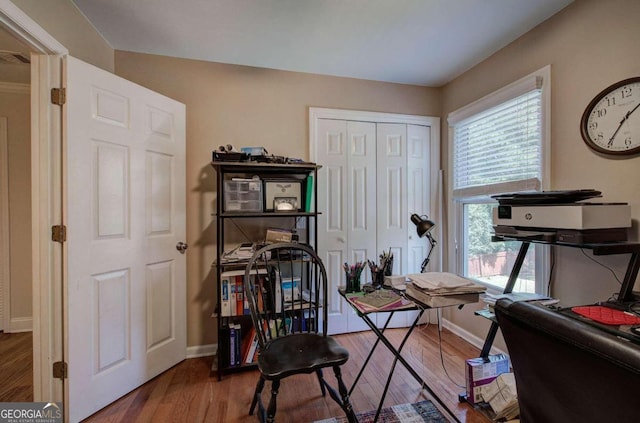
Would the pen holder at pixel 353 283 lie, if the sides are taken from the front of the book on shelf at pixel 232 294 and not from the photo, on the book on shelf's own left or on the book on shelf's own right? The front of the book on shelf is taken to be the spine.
on the book on shelf's own left

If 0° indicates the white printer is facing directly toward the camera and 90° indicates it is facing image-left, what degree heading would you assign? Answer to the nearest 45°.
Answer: approximately 45°

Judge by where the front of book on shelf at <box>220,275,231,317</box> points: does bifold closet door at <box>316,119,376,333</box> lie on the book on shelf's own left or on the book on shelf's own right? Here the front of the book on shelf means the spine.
on the book on shelf's own left

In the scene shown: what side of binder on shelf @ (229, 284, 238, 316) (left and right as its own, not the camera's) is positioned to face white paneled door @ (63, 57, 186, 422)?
right

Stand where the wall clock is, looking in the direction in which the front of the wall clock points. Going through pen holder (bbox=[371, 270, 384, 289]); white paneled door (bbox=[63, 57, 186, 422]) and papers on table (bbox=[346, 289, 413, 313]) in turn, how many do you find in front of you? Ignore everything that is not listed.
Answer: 3

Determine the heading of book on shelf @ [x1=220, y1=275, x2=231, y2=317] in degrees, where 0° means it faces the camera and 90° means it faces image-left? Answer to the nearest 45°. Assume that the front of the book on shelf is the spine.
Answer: approximately 0°

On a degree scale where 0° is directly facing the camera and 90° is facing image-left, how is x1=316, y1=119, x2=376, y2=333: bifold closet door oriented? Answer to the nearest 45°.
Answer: approximately 0°

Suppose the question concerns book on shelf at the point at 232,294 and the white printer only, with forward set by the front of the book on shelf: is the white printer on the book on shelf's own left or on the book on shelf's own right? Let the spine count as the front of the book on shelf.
on the book on shelf's own left
